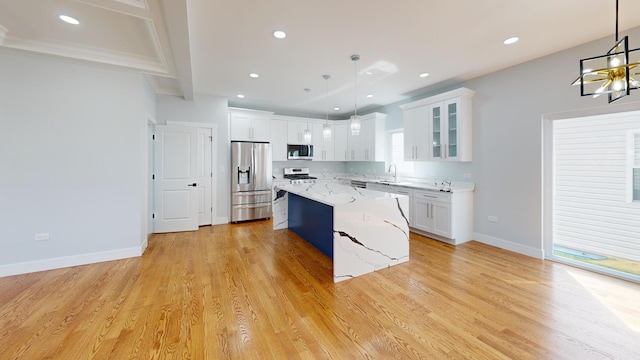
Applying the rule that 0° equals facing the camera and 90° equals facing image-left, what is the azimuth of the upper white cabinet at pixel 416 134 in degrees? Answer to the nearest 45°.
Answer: approximately 45°

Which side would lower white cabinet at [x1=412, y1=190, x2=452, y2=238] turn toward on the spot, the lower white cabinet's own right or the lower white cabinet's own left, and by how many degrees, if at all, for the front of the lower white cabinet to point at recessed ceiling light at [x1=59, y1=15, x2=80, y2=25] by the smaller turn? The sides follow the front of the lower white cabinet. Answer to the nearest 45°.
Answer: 0° — it already faces it

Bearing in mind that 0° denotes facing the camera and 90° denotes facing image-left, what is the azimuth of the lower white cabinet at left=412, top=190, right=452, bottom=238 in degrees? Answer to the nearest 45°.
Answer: approximately 45°

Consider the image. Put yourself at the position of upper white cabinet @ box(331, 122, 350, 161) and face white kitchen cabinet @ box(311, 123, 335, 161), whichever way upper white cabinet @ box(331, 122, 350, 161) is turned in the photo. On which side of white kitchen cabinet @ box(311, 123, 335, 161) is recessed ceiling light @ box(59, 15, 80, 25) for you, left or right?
left

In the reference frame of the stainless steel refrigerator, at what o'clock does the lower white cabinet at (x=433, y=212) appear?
The lower white cabinet is roughly at 10 o'clock from the stainless steel refrigerator.

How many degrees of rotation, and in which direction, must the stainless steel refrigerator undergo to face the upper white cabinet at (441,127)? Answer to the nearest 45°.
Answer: approximately 45° to its left

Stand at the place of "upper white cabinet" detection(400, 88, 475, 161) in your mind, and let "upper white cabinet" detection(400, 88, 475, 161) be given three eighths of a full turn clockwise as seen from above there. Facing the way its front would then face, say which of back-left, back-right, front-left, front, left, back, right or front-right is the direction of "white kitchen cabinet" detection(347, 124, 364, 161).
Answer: front-left
